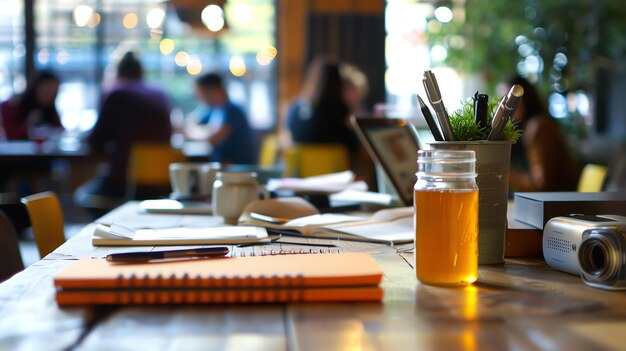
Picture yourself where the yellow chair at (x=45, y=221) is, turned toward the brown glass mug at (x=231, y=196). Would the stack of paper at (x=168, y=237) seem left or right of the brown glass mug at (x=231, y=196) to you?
right

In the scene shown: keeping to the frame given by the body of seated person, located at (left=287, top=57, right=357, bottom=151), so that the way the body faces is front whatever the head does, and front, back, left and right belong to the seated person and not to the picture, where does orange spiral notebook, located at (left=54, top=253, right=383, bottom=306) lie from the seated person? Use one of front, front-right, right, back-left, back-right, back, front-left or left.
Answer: back

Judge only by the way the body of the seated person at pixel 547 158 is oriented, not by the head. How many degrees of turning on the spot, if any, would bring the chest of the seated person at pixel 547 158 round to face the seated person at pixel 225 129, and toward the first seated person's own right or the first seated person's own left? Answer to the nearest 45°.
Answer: approximately 45° to the first seated person's own right

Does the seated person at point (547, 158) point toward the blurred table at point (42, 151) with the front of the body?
yes

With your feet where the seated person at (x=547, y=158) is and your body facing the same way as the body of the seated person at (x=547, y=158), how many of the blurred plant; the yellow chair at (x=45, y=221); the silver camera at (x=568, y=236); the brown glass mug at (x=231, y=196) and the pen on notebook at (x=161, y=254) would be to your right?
1

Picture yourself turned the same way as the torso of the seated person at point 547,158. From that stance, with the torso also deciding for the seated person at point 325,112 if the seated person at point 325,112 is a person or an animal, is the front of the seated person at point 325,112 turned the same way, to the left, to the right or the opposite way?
to the right

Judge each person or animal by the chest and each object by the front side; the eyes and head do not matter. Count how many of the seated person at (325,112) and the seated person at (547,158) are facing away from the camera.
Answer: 1

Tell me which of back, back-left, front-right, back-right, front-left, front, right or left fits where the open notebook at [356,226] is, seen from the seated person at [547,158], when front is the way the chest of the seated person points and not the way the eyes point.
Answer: left

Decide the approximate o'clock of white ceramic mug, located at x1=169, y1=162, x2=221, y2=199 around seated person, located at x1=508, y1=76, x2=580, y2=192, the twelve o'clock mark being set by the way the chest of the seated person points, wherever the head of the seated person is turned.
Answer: The white ceramic mug is roughly at 10 o'clock from the seated person.

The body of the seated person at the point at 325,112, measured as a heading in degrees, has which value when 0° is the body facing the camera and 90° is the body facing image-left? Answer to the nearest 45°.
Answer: approximately 180°

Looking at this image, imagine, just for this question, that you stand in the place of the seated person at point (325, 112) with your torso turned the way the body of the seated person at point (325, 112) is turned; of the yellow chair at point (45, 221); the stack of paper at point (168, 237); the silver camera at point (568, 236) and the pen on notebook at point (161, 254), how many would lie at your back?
4

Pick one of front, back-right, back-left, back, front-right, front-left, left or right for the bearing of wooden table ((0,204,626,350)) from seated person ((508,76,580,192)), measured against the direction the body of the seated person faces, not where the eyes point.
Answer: left

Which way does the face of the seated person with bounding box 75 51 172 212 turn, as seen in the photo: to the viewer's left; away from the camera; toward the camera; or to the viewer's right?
away from the camera

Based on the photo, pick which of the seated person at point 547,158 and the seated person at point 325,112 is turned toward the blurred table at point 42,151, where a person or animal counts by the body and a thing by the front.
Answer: the seated person at point 547,158

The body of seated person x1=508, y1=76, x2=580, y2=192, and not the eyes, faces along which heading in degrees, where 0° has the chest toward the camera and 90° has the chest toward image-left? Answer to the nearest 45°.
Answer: approximately 90°

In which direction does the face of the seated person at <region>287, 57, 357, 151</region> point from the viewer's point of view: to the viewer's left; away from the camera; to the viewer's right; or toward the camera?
away from the camera
